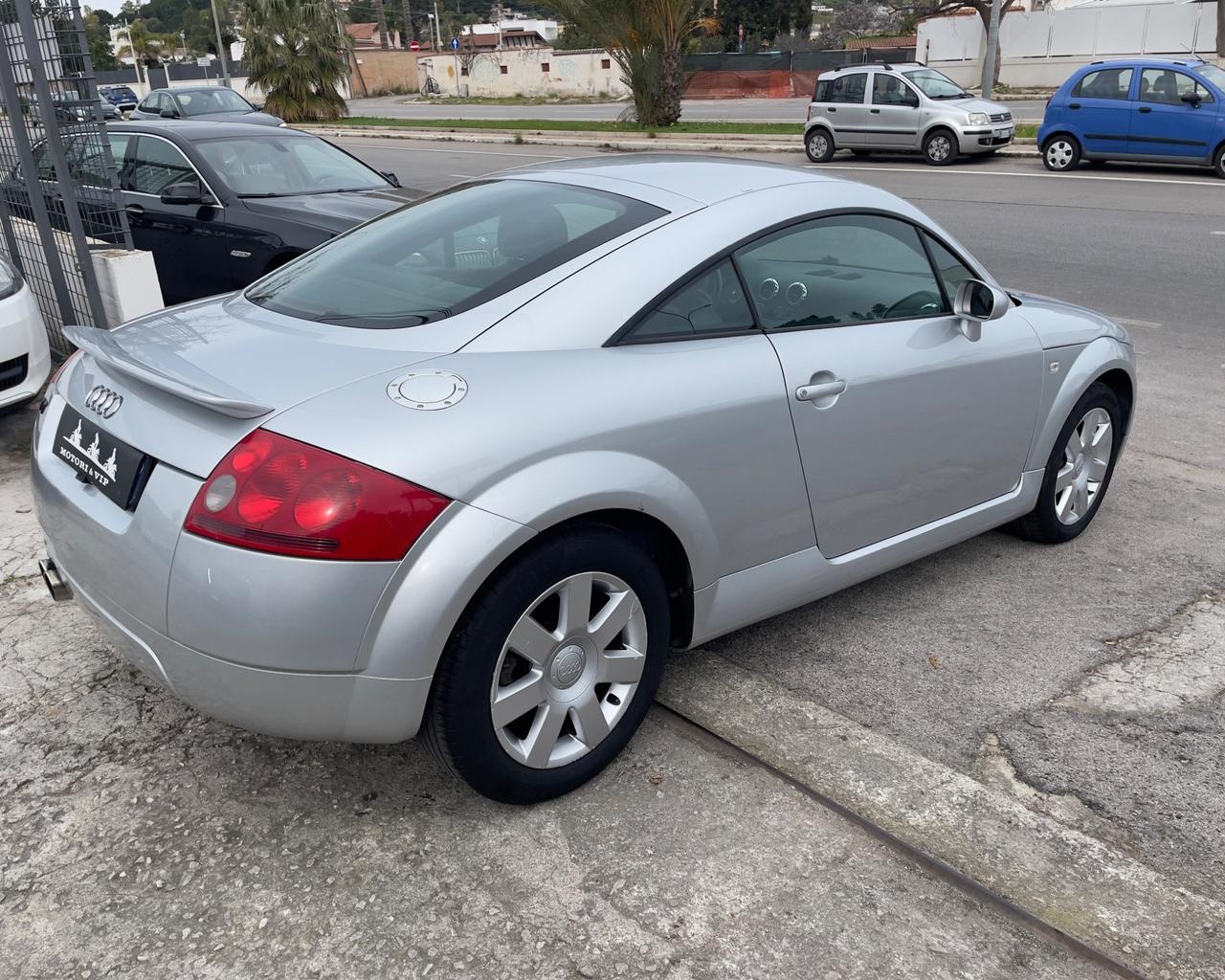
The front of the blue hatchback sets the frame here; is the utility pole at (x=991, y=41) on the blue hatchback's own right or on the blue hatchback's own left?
on the blue hatchback's own left

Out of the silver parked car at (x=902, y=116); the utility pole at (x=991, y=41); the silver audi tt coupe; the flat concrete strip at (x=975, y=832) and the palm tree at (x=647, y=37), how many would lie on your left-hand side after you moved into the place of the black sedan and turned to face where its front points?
3

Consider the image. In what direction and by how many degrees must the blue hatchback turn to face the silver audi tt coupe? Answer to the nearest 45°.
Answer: approximately 90° to its right

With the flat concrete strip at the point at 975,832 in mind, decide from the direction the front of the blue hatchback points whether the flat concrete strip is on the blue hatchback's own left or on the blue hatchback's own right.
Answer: on the blue hatchback's own right

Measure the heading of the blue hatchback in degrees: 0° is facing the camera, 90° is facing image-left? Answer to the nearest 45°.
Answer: approximately 270°

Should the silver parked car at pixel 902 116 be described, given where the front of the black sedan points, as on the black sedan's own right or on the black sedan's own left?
on the black sedan's own left

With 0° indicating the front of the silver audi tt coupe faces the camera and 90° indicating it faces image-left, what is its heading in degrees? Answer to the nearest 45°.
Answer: approximately 225°

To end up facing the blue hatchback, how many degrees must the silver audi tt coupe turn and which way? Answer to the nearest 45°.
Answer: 0° — it already faces it

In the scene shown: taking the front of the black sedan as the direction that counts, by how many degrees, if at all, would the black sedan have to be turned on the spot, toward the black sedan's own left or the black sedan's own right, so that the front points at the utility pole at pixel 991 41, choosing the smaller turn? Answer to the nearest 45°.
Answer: approximately 90° to the black sedan's own left

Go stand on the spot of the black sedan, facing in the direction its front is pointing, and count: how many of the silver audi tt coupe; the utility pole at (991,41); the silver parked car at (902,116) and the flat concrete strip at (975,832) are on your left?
2
